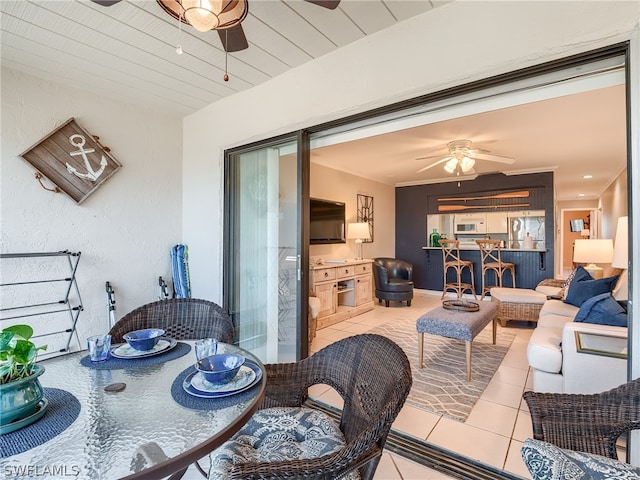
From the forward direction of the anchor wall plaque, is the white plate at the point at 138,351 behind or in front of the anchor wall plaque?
in front

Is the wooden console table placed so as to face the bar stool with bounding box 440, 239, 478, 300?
no

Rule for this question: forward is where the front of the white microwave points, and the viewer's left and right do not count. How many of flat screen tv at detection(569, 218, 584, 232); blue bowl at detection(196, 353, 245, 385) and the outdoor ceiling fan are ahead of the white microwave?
2

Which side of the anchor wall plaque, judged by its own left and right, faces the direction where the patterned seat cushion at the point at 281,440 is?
front

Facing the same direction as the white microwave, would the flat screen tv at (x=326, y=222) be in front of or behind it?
in front

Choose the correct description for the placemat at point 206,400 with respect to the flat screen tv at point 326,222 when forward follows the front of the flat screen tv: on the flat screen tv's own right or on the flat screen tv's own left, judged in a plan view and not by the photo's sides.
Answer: on the flat screen tv's own right

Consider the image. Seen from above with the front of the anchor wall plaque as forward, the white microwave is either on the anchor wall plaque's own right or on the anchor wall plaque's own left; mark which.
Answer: on the anchor wall plaque's own left

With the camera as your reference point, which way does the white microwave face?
facing the viewer

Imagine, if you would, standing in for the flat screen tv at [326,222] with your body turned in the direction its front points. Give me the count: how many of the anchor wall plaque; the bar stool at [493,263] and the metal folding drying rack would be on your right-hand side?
2

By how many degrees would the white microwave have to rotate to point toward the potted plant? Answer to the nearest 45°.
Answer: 0° — it already faces it

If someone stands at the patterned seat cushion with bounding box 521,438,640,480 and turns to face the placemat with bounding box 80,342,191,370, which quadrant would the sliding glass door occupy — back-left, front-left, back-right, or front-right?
front-right

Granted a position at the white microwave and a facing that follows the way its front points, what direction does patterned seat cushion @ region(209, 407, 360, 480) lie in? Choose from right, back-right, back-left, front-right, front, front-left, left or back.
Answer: front

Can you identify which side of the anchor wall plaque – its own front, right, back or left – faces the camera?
front

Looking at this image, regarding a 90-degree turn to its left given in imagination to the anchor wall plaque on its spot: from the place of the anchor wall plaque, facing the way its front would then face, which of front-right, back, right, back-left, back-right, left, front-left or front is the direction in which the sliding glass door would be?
front-right

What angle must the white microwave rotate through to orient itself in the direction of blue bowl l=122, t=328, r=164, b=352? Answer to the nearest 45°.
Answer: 0° — it already faces it

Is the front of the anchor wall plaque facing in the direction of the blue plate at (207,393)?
yes

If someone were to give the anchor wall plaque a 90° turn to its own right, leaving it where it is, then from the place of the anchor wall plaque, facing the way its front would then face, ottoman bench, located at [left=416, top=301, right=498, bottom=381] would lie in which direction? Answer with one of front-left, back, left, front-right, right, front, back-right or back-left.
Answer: back-left
